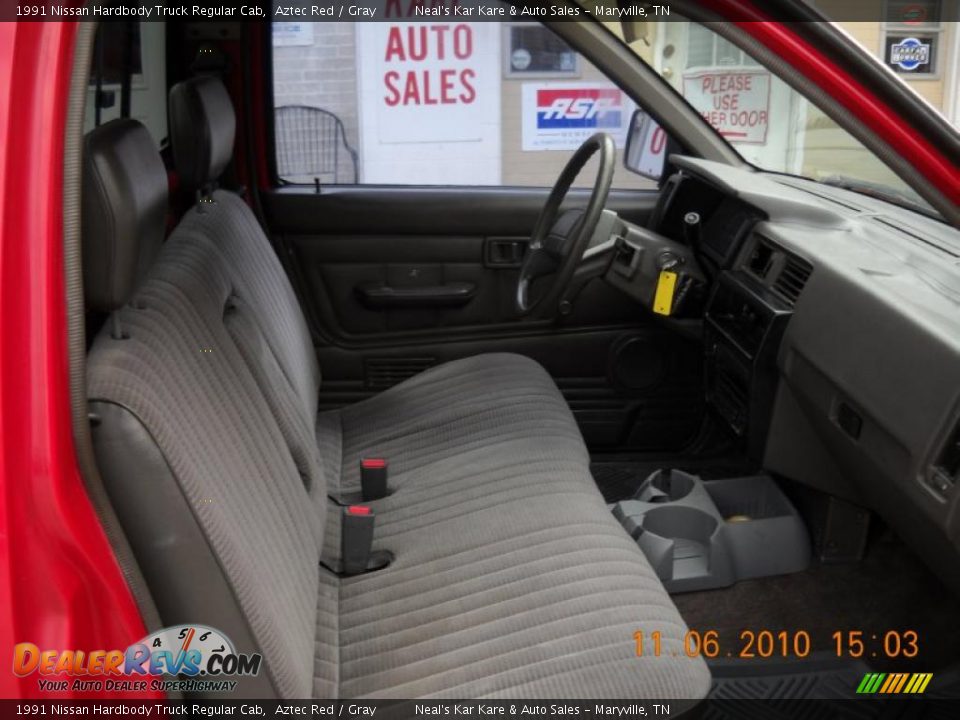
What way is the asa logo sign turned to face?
toward the camera

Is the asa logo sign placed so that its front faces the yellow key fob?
yes
